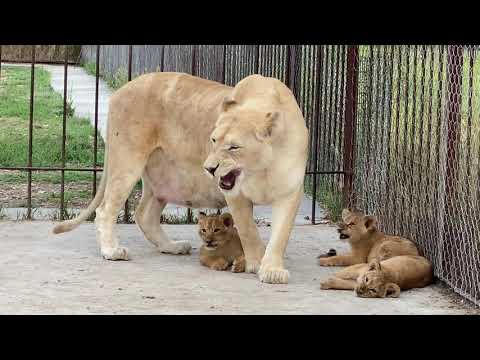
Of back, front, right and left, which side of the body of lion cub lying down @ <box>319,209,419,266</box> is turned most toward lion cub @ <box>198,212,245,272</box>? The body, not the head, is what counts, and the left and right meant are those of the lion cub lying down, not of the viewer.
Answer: front

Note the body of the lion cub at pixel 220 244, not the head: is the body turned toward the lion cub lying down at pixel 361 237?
no

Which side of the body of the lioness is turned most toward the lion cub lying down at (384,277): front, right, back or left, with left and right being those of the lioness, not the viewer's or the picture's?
front

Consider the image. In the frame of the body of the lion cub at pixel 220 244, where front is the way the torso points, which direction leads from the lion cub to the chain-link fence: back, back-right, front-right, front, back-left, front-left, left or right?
back-left

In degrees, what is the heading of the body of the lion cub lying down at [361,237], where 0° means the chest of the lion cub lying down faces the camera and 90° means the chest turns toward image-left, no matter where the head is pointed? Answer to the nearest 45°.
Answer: approximately 90°

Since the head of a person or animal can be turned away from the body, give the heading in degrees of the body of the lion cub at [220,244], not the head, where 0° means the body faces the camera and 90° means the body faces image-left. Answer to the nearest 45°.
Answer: approximately 45°

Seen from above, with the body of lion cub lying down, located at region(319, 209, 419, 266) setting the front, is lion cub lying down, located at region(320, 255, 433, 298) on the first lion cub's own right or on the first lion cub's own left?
on the first lion cub's own left

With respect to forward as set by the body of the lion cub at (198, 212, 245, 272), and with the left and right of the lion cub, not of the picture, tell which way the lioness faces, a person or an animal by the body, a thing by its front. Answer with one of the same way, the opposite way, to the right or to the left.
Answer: to the left

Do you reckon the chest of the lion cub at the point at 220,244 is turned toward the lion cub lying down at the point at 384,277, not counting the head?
no

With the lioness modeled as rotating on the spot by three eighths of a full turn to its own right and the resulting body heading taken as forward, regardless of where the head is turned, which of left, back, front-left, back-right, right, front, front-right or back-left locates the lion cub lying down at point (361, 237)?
back

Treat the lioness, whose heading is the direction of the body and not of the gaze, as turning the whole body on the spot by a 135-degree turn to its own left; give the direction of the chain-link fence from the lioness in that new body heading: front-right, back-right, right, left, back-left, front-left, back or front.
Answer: right
